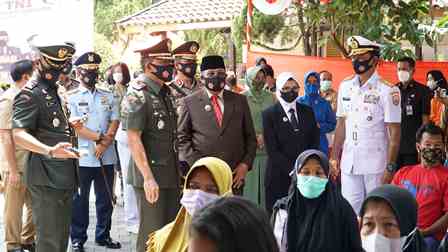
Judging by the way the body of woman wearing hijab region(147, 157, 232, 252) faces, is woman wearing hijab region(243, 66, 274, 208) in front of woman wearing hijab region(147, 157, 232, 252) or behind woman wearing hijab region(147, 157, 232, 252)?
behind

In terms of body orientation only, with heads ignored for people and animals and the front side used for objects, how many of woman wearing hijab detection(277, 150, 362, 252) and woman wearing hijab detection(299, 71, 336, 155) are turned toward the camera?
2

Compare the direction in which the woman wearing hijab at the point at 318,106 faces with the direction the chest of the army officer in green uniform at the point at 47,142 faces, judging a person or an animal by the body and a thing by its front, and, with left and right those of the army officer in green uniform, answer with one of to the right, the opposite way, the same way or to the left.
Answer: to the right

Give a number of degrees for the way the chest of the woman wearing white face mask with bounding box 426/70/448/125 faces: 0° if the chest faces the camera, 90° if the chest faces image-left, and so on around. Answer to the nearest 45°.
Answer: approximately 45°

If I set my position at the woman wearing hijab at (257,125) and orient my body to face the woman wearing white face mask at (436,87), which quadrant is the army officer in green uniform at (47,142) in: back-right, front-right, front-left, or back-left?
back-right

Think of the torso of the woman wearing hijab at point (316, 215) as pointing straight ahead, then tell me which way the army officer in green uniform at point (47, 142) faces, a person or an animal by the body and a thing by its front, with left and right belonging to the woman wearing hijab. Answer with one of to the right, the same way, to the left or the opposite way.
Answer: to the left

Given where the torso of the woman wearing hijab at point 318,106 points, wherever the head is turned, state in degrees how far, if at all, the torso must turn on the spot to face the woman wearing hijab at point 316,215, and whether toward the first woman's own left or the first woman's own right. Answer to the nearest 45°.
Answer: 0° — they already face them

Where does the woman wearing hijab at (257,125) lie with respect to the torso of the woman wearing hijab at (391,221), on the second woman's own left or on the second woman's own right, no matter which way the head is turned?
on the second woman's own right

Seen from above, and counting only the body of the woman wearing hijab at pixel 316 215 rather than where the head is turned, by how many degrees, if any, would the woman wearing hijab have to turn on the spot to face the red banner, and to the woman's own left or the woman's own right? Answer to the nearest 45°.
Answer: approximately 180°

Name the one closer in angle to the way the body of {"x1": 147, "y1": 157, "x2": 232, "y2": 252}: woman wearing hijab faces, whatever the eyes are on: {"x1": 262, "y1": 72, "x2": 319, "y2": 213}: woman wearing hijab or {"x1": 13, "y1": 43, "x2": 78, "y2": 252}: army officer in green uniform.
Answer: the army officer in green uniform
